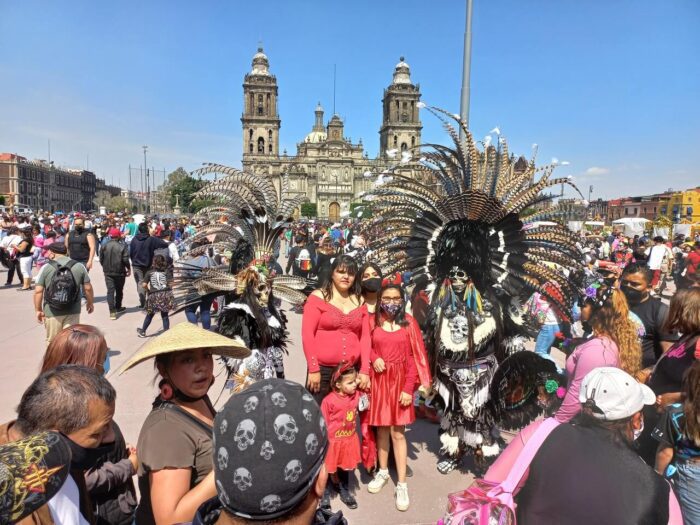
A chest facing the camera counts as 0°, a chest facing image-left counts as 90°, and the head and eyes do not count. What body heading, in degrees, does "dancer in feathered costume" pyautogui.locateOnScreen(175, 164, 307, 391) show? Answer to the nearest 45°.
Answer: approximately 315°

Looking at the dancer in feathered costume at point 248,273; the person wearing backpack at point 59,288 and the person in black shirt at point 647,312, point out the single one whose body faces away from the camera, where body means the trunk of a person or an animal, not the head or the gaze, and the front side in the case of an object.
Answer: the person wearing backpack

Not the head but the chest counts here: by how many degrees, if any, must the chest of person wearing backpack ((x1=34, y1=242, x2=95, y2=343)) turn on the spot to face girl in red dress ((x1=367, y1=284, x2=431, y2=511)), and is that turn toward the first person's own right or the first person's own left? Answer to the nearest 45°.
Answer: approximately 135° to the first person's own right

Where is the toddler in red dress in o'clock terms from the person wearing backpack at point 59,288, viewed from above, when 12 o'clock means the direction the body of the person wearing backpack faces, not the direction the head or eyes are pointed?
The toddler in red dress is roughly at 5 o'clock from the person wearing backpack.

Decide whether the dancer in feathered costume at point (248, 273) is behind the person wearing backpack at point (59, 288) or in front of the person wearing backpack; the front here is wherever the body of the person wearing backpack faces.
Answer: behind

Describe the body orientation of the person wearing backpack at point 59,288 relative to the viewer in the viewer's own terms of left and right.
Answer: facing away from the viewer

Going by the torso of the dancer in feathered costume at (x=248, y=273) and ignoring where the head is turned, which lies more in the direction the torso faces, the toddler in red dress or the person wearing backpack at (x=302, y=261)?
the toddler in red dress

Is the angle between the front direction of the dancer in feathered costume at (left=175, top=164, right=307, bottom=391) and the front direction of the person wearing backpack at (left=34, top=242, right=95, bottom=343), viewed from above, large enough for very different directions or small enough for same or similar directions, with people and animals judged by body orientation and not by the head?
very different directions

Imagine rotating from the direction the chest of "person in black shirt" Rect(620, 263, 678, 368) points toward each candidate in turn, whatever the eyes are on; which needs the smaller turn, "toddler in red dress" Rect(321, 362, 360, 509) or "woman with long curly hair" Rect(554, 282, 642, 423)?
the toddler in red dress

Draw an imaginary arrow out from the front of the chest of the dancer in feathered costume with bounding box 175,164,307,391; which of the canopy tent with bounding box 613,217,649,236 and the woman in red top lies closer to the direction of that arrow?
the woman in red top
